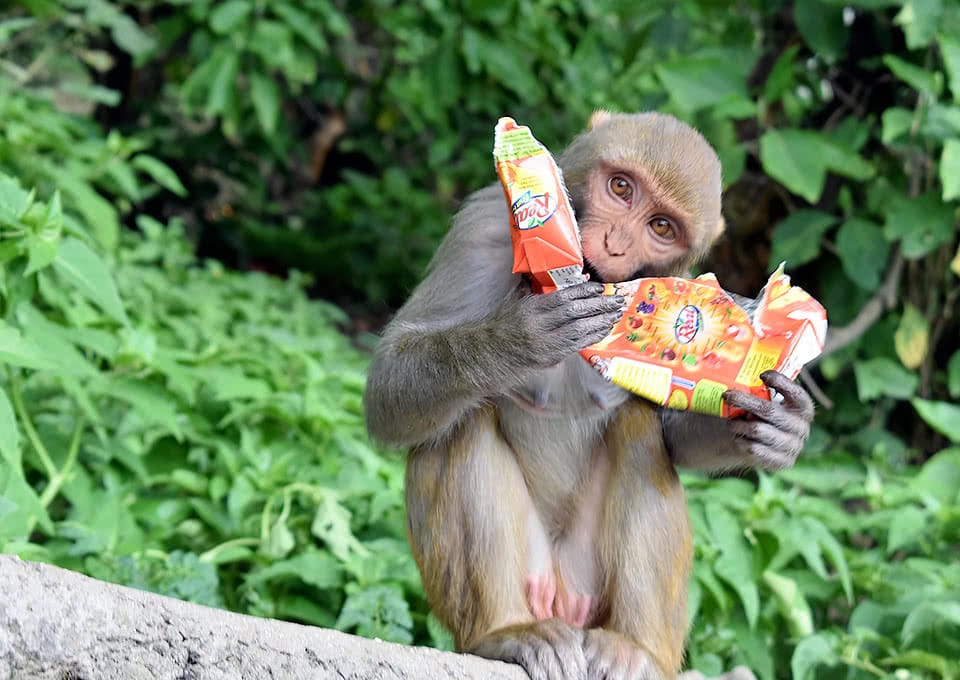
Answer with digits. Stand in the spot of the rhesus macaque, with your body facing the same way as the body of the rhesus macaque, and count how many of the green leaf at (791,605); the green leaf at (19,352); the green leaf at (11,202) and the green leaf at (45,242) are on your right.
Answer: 3

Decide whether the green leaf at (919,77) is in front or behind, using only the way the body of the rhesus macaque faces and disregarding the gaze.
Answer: behind

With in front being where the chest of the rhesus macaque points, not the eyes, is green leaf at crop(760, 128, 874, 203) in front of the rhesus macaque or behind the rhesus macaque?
behind

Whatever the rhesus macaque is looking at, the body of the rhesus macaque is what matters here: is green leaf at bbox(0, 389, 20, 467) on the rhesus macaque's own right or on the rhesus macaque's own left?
on the rhesus macaque's own right

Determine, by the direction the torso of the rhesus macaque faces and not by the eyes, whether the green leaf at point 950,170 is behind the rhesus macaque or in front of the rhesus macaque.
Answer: behind

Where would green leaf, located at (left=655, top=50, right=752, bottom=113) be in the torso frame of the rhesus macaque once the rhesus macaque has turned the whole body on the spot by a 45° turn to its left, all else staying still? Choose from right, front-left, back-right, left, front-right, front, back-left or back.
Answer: back-left

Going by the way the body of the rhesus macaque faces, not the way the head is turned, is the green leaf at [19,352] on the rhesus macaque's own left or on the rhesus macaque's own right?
on the rhesus macaque's own right

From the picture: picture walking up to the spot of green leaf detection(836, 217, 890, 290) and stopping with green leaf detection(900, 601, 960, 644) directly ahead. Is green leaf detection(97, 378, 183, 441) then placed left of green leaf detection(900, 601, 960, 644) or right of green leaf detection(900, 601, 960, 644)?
right

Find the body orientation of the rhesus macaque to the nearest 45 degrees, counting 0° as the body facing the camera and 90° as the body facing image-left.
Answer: approximately 0°

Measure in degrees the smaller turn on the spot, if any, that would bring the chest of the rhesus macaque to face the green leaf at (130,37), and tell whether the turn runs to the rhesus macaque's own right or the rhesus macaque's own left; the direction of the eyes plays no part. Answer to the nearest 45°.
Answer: approximately 135° to the rhesus macaque's own right

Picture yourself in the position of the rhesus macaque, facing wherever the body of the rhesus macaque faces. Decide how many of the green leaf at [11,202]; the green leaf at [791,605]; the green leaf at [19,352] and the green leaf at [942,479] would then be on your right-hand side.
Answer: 2

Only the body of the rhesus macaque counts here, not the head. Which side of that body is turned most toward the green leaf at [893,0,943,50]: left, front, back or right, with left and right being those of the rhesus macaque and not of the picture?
back
